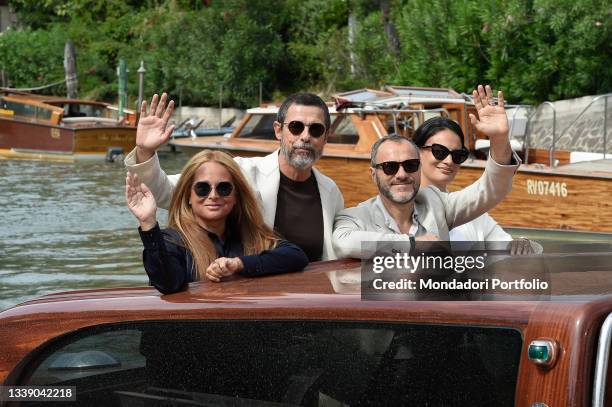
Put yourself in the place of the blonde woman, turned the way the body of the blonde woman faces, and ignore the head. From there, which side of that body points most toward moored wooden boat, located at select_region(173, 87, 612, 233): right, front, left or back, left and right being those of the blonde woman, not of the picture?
back

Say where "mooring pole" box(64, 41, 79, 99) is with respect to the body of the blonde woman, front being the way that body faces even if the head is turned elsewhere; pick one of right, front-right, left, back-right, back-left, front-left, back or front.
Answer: back

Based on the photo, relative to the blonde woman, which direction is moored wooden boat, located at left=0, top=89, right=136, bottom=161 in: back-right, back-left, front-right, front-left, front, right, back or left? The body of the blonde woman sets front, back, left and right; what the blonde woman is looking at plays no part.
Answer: back

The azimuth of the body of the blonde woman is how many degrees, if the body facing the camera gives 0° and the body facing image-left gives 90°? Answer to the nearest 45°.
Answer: approximately 0°

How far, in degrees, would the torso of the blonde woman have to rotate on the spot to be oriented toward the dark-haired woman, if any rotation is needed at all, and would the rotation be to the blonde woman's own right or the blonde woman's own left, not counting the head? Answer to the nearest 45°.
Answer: approximately 135° to the blonde woman's own left
